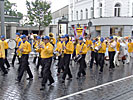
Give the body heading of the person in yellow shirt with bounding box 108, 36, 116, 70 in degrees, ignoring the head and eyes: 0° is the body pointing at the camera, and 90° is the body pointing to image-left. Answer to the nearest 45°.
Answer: approximately 45°

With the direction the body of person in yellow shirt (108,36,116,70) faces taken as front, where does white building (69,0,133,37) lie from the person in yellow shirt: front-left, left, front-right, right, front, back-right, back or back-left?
back-right

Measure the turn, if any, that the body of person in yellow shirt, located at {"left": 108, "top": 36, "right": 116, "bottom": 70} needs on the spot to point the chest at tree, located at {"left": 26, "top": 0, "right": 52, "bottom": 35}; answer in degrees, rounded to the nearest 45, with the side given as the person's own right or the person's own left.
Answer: approximately 90° to the person's own right
